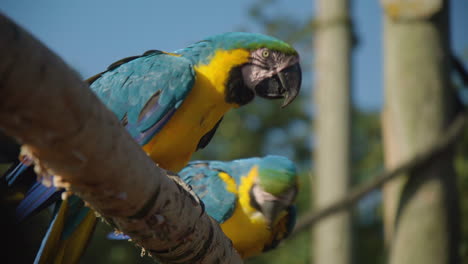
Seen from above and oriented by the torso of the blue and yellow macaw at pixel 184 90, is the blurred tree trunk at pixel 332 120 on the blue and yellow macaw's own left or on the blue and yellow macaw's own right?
on the blue and yellow macaw's own left

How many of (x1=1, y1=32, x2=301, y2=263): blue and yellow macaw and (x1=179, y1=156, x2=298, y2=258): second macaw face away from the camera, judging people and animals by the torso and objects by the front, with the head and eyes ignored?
0

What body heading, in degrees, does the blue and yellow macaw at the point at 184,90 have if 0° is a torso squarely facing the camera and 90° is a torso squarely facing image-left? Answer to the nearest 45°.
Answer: approximately 270°

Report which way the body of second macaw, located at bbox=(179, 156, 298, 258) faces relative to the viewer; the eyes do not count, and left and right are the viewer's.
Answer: facing the viewer and to the right of the viewer

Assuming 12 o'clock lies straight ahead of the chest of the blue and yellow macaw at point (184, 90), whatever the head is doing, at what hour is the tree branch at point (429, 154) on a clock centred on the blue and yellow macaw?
The tree branch is roughly at 11 o'clock from the blue and yellow macaw.

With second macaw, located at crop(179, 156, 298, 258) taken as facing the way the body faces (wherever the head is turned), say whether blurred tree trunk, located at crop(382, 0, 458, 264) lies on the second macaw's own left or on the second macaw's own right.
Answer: on the second macaw's own left
